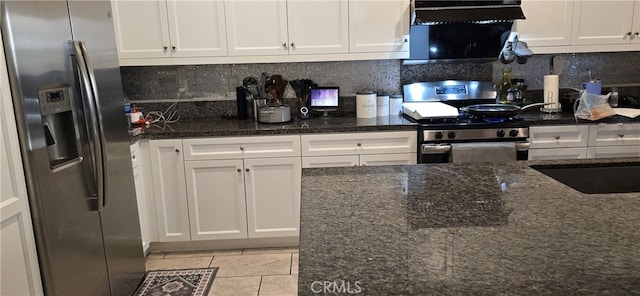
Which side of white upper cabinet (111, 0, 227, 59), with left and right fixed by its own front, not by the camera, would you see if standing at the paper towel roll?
left

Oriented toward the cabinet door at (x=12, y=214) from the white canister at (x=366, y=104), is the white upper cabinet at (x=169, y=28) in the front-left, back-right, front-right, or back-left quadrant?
front-right

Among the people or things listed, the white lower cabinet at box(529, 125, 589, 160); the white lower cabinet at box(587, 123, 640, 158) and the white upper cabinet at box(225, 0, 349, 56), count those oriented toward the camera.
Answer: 3

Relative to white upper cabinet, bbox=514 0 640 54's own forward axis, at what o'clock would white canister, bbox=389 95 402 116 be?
The white canister is roughly at 2 o'clock from the white upper cabinet.

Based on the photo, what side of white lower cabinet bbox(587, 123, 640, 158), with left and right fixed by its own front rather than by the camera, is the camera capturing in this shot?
front

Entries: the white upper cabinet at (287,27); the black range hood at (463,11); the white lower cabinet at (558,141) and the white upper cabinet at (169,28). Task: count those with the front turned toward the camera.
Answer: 4

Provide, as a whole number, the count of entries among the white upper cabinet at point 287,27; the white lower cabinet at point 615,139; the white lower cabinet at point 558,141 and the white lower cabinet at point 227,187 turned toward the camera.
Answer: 4

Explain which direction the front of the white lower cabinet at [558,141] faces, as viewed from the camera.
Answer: facing the viewer

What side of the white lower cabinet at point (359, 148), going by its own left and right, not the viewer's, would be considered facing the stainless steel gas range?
left

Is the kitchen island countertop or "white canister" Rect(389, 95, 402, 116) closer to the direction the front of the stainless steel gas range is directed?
the kitchen island countertop

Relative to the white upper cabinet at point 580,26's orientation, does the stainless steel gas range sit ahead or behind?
ahead

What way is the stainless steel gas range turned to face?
toward the camera

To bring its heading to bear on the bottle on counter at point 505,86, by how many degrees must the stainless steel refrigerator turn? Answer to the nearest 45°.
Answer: approximately 45° to its left

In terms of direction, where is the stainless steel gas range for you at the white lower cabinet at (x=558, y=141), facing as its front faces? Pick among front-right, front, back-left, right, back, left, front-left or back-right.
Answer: front-right

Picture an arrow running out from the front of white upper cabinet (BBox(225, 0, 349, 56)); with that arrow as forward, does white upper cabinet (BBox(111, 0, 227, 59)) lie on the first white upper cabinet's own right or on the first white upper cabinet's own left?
on the first white upper cabinet's own right

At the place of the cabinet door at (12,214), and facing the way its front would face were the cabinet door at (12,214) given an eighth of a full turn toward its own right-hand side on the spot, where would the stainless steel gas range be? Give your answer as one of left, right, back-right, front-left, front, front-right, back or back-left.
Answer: left
